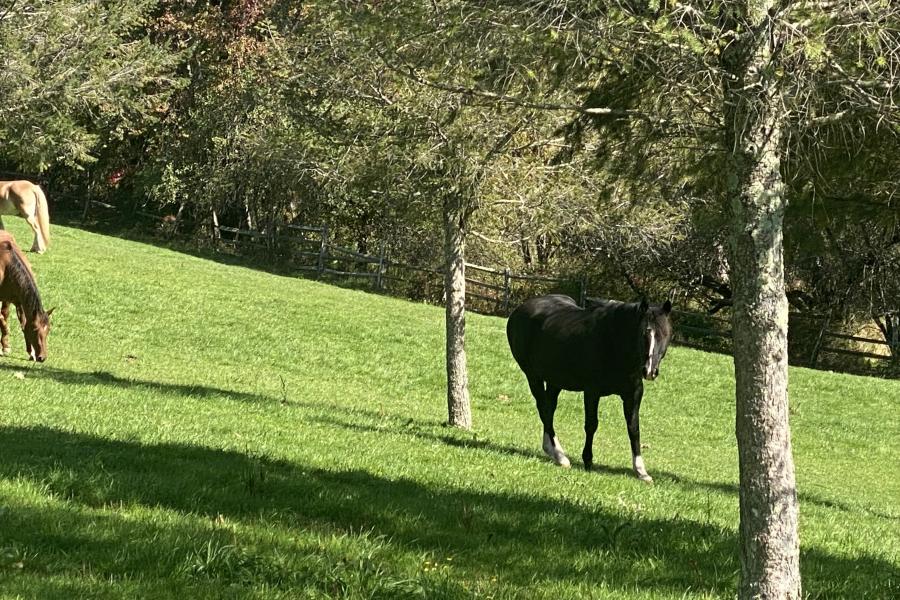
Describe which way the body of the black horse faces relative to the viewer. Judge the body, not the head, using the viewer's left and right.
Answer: facing the viewer and to the right of the viewer

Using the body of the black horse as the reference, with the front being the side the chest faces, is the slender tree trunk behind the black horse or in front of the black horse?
behind

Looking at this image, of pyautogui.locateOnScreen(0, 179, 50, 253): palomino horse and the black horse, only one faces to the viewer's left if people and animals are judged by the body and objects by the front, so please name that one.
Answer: the palomino horse

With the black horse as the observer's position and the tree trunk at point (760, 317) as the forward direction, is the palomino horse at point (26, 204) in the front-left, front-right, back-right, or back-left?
back-right

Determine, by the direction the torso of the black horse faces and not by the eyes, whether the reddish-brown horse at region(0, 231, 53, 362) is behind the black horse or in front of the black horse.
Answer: behind

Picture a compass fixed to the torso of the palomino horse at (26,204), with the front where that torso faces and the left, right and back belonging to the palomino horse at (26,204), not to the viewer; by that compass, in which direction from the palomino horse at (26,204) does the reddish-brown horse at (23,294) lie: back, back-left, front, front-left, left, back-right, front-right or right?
left

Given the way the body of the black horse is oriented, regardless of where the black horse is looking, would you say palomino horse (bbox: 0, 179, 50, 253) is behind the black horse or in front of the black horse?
behind

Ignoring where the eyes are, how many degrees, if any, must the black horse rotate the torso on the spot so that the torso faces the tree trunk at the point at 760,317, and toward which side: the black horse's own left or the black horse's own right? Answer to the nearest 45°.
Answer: approximately 45° to the black horse's own right

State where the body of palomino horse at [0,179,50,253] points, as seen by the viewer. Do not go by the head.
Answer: to the viewer's left

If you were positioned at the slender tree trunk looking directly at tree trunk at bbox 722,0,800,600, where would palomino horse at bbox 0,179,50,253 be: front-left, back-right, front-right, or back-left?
back-right
